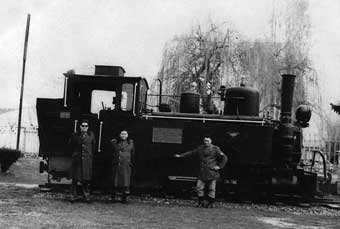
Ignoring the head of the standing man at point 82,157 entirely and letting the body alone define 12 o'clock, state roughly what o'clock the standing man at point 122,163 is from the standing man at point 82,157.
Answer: the standing man at point 122,163 is roughly at 9 o'clock from the standing man at point 82,157.

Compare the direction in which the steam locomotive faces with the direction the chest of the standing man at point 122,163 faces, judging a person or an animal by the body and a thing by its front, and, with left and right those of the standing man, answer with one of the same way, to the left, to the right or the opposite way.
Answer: to the left

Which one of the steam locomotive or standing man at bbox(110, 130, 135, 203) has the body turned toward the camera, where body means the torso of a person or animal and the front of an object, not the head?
the standing man

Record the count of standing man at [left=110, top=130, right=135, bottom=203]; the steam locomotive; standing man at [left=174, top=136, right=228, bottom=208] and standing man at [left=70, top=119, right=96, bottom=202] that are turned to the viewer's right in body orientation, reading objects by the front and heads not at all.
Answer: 1

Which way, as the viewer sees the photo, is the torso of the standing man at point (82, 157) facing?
toward the camera

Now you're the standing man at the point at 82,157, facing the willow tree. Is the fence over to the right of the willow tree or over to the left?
left

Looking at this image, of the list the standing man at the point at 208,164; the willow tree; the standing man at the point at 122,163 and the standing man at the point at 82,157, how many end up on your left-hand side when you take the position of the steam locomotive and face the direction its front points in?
1

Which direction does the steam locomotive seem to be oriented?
to the viewer's right

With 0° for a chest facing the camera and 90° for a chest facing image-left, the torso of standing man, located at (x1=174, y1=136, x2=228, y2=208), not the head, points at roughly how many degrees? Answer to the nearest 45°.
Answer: approximately 0°

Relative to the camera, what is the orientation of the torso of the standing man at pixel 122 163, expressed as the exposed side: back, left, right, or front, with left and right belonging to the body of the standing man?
front

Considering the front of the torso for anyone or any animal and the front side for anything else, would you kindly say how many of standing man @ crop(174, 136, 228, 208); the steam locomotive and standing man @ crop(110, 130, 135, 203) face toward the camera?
2

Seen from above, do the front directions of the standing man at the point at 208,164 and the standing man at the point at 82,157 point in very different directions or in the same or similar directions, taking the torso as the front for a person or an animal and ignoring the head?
same or similar directions

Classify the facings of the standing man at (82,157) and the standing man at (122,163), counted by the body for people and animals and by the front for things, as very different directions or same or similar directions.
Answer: same or similar directions

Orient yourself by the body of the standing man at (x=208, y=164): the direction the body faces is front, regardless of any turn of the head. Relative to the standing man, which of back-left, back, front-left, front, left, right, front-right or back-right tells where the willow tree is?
back

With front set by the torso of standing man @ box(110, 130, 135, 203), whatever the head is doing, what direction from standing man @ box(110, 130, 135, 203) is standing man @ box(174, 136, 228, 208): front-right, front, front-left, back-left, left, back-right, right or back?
left
